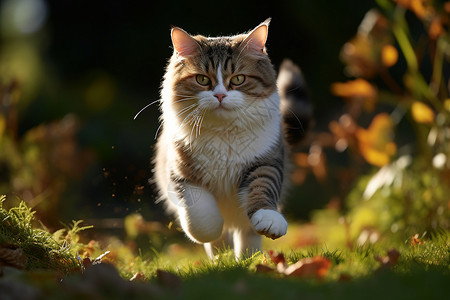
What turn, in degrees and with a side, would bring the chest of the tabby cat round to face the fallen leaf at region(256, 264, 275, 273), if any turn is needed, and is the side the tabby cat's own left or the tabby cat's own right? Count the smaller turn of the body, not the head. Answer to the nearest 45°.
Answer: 0° — it already faces it

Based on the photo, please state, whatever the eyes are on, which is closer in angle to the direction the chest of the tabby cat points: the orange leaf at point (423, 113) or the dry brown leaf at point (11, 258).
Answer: the dry brown leaf

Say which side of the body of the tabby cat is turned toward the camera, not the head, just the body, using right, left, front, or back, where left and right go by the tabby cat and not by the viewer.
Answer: front

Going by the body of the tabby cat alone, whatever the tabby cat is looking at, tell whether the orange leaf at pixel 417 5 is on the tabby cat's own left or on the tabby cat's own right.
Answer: on the tabby cat's own left

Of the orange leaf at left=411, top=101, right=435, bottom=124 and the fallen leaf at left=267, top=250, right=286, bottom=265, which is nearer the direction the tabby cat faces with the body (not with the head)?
the fallen leaf

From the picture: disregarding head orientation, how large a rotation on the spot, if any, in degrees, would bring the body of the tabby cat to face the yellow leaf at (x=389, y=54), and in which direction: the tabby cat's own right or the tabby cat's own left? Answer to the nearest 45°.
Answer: approximately 135° to the tabby cat's own left

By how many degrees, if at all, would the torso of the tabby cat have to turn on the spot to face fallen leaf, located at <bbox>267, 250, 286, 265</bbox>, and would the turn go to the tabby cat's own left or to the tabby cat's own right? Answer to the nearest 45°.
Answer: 0° — it already faces it

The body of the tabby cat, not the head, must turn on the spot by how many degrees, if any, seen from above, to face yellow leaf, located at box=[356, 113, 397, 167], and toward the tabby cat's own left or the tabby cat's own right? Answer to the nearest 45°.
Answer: approximately 135° to the tabby cat's own left

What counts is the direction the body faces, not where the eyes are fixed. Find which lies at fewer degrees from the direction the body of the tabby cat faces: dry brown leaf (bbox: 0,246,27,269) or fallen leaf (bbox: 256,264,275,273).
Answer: the fallen leaf

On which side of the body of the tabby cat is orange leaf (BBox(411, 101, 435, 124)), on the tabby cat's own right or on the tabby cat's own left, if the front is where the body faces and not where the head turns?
on the tabby cat's own left

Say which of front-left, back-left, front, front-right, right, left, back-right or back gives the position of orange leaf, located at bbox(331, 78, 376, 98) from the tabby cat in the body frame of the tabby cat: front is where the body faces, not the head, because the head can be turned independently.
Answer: back-left

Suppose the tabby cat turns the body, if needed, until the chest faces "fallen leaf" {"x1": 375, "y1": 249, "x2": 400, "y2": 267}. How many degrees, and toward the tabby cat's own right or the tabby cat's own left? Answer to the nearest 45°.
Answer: approximately 45° to the tabby cat's own left

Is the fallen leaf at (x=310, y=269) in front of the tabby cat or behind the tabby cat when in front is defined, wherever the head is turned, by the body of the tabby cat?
in front

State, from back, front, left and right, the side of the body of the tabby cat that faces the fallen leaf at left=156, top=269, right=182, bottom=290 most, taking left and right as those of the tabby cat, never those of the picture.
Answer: front

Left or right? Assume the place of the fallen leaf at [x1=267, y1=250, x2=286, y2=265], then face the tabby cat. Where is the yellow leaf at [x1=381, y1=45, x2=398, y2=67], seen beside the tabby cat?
right
